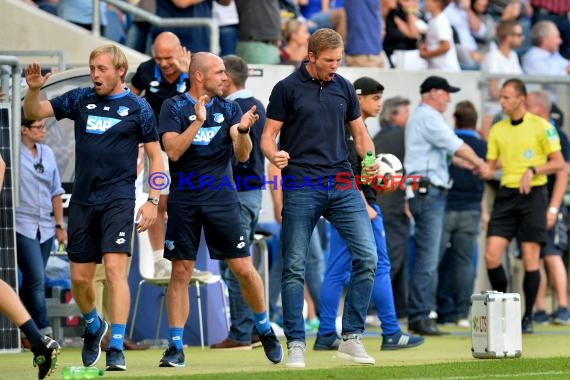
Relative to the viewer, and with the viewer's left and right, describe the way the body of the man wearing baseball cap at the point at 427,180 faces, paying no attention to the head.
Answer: facing to the right of the viewer

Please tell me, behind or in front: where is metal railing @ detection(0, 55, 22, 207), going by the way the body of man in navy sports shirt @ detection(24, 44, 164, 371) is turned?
behind

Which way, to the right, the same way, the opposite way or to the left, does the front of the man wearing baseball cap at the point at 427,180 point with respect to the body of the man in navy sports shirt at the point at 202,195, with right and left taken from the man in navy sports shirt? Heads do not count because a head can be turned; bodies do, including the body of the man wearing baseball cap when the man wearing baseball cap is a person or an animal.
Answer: to the left

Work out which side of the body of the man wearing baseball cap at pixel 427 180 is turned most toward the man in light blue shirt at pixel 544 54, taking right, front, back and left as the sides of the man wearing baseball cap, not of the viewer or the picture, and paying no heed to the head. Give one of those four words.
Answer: left

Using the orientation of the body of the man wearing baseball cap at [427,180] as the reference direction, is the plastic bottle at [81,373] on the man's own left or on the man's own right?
on the man's own right
